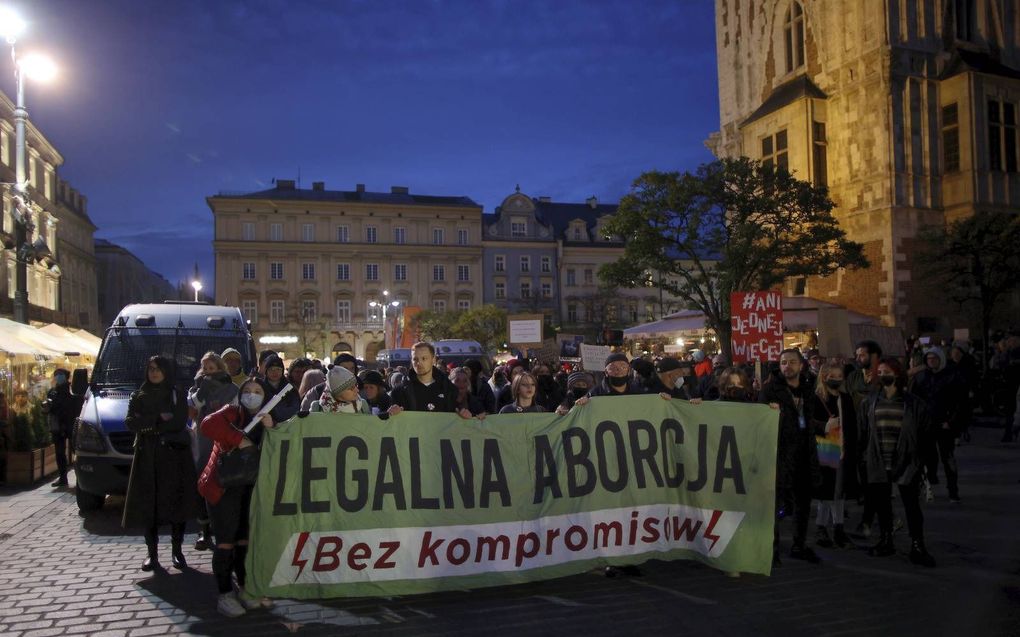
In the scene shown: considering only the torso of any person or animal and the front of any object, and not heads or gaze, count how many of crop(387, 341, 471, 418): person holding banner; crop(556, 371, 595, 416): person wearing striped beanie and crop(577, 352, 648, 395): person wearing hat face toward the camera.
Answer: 3

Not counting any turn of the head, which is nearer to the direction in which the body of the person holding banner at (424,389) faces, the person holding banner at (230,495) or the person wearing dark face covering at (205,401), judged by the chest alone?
the person holding banner

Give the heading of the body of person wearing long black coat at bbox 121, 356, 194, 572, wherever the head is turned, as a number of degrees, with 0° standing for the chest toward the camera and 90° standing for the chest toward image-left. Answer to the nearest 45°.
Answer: approximately 0°

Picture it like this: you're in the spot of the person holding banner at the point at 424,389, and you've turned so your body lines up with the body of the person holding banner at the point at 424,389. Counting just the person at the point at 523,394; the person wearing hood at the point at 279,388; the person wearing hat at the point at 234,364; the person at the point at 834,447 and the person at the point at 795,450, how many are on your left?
3

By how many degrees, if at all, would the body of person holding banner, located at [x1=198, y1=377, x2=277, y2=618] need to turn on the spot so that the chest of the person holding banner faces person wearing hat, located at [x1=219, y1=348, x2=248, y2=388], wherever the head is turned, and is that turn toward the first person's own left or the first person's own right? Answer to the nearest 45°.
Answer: approximately 135° to the first person's own left

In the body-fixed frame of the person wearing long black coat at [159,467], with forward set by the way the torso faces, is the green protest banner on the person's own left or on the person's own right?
on the person's own left
